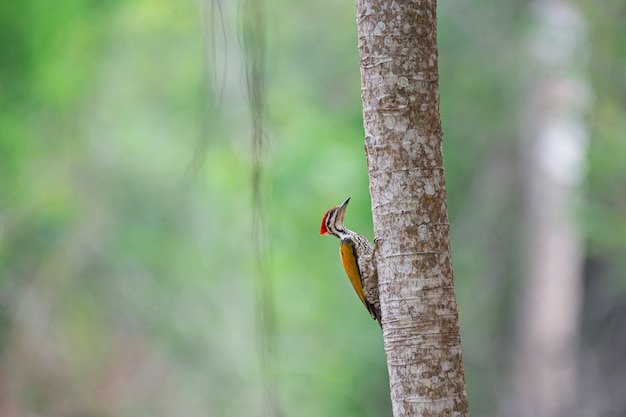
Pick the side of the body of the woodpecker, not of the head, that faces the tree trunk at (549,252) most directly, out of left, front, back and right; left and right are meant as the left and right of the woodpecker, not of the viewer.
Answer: left

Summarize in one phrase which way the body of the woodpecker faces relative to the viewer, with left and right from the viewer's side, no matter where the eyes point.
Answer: facing to the right of the viewer
